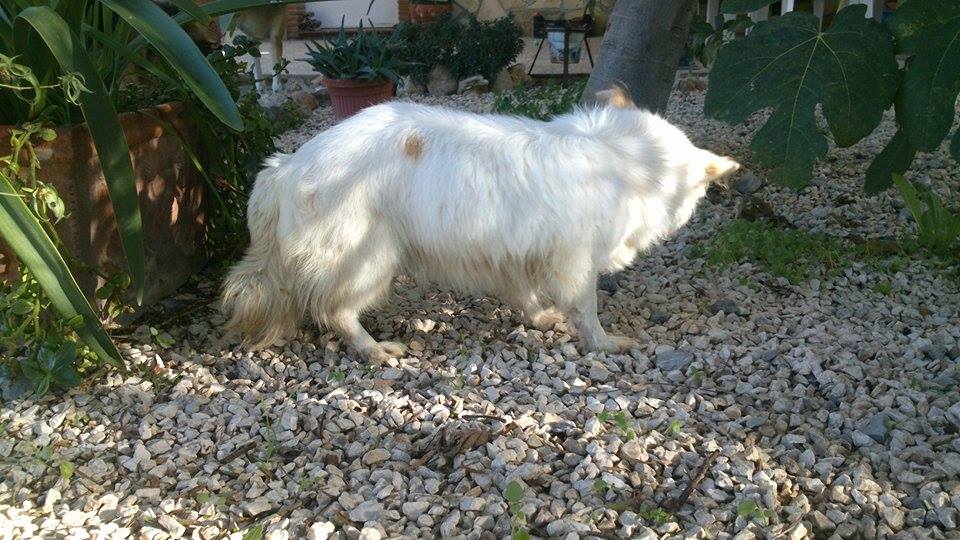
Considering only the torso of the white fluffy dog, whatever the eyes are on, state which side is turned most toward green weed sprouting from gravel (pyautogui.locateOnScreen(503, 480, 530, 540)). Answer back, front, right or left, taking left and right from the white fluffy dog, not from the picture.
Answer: right

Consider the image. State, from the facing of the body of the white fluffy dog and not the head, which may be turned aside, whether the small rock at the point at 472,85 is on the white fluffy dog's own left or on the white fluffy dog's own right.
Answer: on the white fluffy dog's own left

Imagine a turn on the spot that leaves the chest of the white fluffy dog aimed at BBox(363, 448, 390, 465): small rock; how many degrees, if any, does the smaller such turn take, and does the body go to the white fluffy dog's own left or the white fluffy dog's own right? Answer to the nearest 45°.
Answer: approximately 90° to the white fluffy dog's own right

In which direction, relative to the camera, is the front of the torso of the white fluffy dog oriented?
to the viewer's right

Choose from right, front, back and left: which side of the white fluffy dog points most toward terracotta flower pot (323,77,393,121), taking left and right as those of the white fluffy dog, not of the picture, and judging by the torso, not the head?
left

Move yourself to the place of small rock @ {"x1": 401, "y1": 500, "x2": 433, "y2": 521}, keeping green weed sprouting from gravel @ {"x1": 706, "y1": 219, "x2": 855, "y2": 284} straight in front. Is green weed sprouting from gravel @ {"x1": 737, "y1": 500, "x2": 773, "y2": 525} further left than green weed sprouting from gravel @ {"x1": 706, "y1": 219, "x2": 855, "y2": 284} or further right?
right

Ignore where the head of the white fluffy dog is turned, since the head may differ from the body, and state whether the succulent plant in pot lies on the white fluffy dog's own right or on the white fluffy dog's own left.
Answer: on the white fluffy dog's own left

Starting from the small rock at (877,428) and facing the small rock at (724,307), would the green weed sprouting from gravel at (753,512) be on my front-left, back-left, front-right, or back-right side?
back-left

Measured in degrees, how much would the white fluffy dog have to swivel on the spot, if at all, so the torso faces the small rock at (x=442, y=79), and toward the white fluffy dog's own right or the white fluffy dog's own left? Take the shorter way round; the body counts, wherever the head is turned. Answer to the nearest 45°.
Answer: approximately 90° to the white fluffy dog's own left

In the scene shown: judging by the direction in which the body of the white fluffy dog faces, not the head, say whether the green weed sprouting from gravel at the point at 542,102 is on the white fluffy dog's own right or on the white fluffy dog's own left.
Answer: on the white fluffy dog's own left

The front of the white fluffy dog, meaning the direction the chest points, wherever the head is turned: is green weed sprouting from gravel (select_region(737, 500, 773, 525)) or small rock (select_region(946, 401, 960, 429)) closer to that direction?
the small rock

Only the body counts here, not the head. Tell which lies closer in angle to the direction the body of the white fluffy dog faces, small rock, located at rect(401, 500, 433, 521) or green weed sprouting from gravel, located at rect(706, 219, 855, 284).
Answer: the green weed sprouting from gravel

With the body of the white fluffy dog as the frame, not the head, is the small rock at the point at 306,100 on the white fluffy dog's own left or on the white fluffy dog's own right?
on the white fluffy dog's own left

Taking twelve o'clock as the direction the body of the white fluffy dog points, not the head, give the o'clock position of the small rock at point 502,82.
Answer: The small rock is roughly at 9 o'clock from the white fluffy dog.
